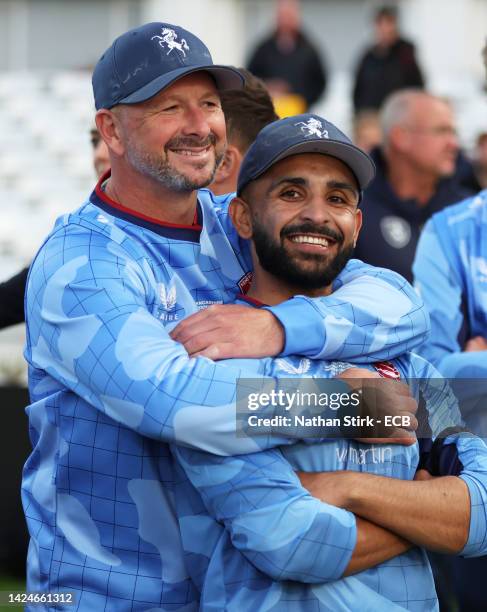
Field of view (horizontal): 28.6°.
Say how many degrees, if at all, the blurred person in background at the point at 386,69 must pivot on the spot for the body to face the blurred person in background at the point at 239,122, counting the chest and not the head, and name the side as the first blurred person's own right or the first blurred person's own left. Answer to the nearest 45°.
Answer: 0° — they already face them

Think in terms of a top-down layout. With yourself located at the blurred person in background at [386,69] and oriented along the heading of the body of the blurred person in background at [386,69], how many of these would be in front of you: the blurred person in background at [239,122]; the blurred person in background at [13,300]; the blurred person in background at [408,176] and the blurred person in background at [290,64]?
3

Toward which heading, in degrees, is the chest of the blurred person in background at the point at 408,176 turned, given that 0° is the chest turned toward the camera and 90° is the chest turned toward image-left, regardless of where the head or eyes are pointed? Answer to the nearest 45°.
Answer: approximately 315°

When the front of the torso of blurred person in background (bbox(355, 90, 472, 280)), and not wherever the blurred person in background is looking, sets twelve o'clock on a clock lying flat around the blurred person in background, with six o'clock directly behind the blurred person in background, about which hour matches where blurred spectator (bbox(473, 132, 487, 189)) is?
The blurred spectator is roughly at 8 o'clock from the blurred person in background.

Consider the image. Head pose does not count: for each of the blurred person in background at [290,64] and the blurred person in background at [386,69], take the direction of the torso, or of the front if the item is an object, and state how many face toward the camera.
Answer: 2

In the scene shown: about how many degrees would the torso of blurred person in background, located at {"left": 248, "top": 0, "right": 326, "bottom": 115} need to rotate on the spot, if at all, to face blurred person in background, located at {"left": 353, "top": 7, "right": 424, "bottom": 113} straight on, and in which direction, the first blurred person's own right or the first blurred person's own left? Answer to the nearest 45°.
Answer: approximately 45° to the first blurred person's own left

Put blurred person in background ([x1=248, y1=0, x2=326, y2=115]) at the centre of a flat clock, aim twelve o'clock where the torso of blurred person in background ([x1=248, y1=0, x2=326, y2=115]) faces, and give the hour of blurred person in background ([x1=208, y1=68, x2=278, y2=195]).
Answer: blurred person in background ([x1=208, y1=68, x2=278, y2=195]) is roughly at 12 o'clock from blurred person in background ([x1=248, y1=0, x2=326, y2=115]).

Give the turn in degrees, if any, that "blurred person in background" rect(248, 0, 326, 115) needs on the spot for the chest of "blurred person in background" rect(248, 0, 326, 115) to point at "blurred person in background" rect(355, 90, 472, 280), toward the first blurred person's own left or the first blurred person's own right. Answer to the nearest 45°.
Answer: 0° — they already face them

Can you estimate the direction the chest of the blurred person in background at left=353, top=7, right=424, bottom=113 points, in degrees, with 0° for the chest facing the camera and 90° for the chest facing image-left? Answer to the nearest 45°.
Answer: approximately 0°
